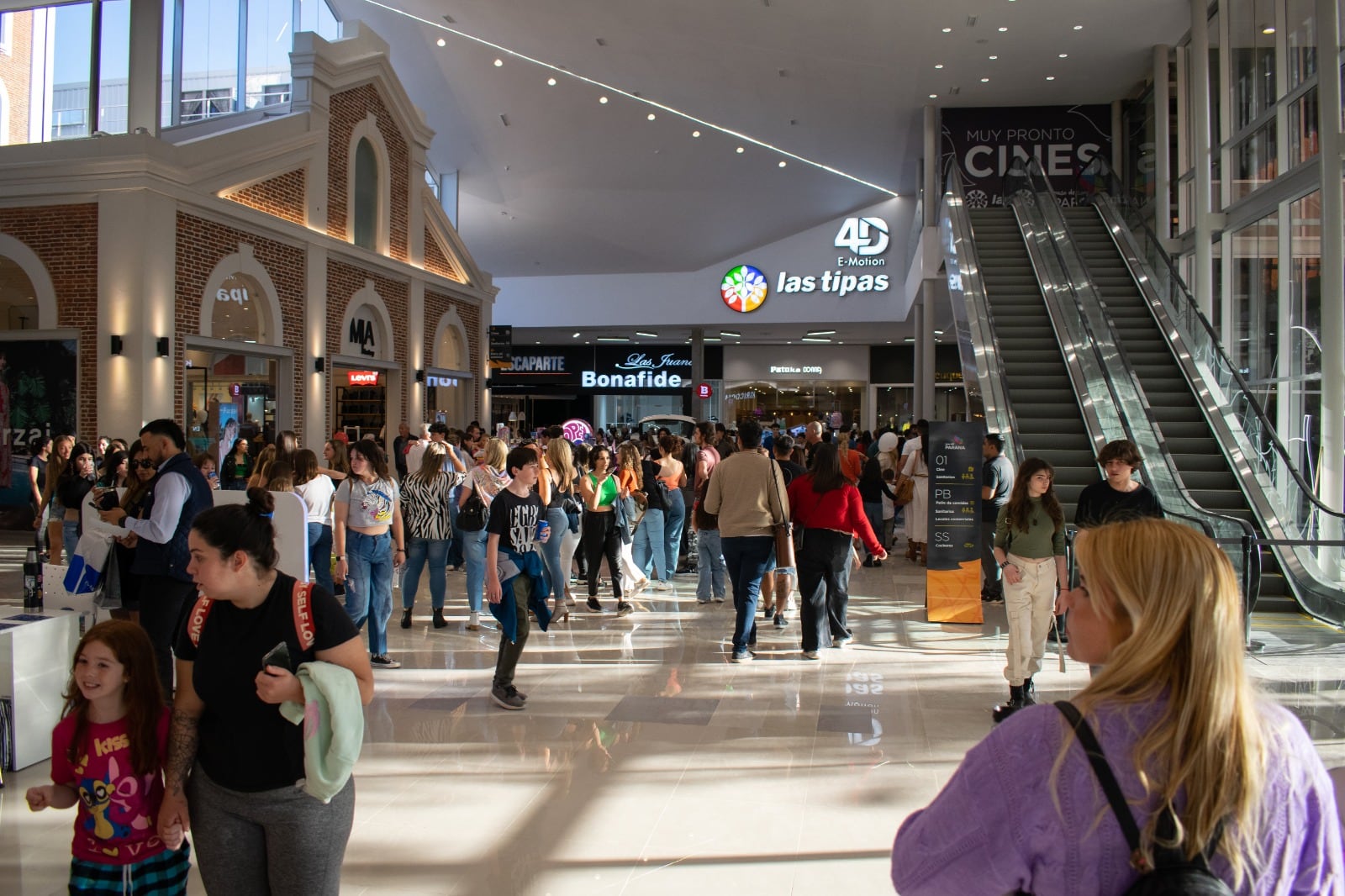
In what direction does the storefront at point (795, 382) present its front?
toward the camera

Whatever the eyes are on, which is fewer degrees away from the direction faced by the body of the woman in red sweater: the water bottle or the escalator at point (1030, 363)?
the escalator

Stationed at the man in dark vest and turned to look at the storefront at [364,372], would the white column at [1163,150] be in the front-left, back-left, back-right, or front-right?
front-right

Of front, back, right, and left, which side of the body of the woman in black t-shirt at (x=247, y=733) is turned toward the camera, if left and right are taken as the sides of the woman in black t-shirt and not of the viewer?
front

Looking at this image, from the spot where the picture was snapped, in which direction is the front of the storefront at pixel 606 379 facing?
facing the viewer

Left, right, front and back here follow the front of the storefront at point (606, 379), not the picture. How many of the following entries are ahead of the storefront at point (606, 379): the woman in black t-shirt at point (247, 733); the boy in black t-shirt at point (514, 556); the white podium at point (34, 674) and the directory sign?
4

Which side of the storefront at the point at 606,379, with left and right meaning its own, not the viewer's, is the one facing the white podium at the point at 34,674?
front

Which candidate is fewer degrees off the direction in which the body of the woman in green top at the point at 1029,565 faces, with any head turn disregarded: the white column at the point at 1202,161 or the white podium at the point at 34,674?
the white podium

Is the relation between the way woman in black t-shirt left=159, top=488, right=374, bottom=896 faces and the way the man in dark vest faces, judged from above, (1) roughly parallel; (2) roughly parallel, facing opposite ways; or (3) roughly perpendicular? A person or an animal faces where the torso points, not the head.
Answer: roughly perpendicular

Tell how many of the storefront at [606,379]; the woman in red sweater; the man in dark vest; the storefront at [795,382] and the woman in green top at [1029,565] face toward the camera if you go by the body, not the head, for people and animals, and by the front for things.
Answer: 3

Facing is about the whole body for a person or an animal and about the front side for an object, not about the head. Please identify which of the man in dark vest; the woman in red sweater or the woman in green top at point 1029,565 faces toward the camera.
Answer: the woman in green top

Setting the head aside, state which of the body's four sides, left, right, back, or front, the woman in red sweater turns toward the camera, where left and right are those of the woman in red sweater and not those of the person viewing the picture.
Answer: back

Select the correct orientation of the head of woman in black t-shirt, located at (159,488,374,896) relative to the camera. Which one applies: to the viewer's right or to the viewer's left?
to the viewer's left

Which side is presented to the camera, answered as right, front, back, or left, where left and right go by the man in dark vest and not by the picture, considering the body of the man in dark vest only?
left
